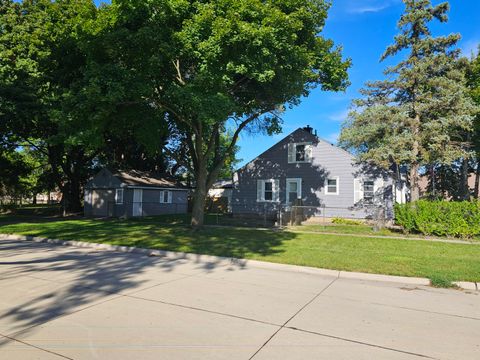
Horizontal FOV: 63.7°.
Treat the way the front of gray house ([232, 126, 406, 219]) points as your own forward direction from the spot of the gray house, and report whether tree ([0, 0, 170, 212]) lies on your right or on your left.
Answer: on your right

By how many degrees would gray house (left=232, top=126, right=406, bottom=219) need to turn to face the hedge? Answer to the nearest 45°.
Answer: approximately 45° to its left

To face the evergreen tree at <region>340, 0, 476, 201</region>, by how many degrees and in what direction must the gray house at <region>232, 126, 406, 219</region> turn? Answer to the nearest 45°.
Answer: approximately 45° to its left

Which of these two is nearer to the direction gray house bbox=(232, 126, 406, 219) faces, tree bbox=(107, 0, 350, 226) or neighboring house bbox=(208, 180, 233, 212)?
the tree

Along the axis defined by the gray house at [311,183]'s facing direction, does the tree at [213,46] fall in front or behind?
in front

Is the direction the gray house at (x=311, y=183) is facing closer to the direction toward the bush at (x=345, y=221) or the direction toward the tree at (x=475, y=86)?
the bush

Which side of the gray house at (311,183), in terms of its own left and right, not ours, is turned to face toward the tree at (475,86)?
left

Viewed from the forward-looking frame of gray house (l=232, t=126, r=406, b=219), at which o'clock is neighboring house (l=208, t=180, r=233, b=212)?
The neighboring house is roughly at 5 o'clock from the gray house.

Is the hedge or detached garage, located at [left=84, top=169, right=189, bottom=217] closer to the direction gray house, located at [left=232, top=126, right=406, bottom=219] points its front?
the hedge

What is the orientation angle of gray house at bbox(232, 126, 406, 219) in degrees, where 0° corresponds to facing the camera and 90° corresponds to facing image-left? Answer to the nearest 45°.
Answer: approximately 0°

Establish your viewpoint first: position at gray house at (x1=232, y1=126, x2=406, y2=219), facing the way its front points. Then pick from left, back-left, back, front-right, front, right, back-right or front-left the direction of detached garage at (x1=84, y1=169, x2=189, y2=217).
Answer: right

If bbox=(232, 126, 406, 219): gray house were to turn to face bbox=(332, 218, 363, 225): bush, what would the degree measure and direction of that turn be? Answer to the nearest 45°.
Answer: approximately 45° to its left
